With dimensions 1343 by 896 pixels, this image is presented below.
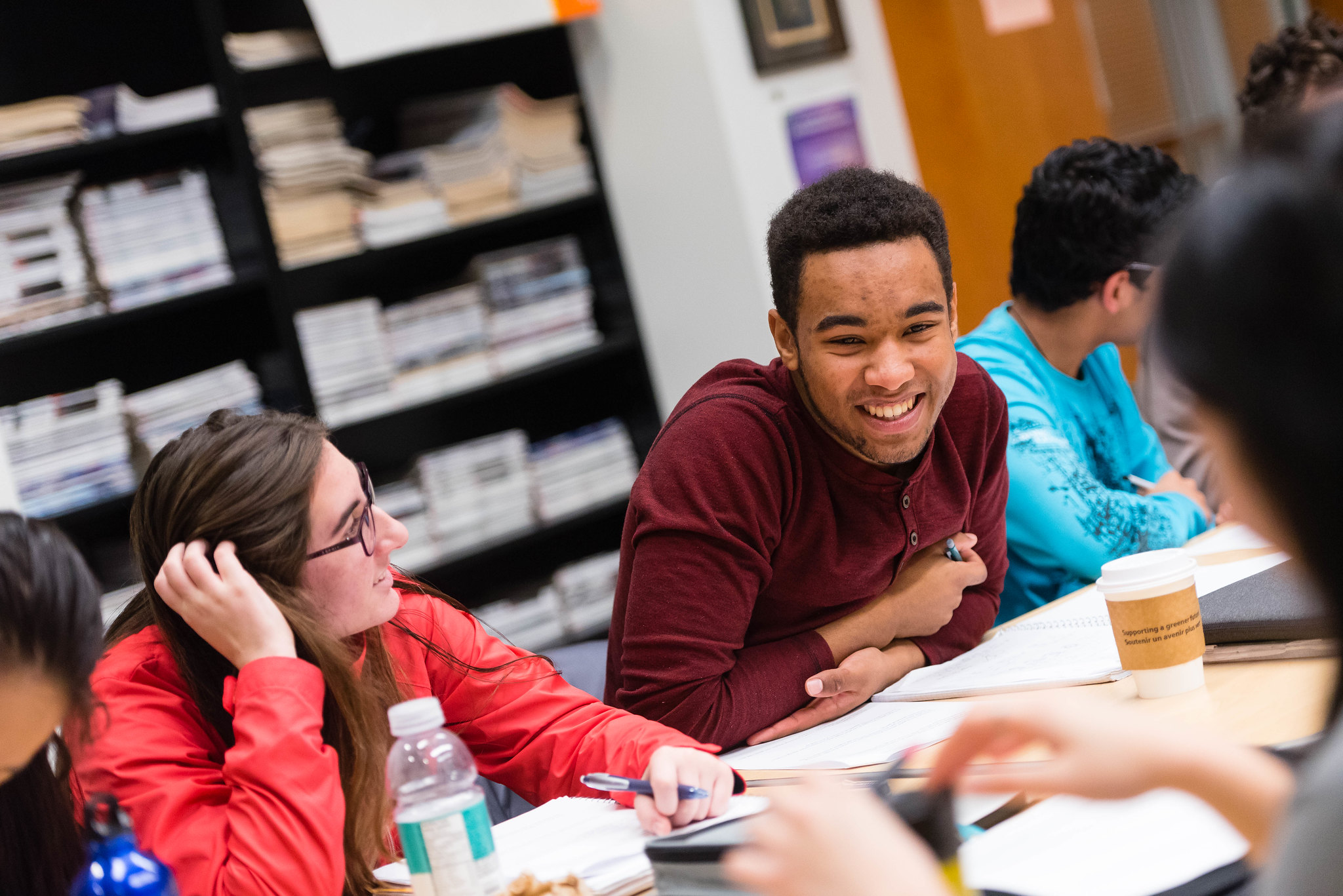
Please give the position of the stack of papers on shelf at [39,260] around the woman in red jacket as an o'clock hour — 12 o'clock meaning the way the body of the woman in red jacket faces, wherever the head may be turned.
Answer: The stack of papers on shelf is roughly at 7 o'clock from the woman in red jacket.

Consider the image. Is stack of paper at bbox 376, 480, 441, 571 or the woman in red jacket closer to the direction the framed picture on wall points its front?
the woman in red jacket

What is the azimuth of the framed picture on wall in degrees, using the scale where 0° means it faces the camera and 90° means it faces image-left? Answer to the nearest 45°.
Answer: approximately 0°

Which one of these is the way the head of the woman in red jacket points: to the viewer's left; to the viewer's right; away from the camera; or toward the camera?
to the viewer's right

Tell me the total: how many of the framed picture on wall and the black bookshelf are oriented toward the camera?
2

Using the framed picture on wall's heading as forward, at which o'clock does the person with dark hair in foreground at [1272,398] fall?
The person with dark hair in foreground is roughly at 12 o'clock from the framed picture on wall.
